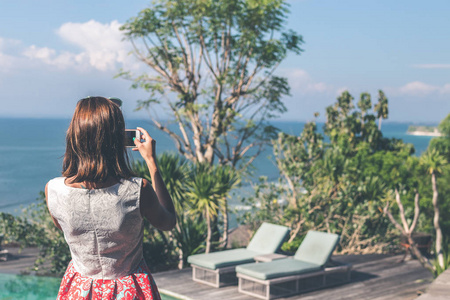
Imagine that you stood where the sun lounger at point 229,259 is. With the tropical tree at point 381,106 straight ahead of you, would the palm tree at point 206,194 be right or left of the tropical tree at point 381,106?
left

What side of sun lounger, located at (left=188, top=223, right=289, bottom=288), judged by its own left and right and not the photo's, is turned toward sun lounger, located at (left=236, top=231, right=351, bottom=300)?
left

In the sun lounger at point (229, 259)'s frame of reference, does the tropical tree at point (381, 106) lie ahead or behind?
behind

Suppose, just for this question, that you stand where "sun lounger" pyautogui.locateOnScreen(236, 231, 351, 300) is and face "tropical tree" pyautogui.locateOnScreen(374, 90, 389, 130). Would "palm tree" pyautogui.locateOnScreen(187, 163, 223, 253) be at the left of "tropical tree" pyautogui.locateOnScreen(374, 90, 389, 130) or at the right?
left

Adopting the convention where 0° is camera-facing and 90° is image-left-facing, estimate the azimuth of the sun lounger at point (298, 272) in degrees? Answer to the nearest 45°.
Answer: approximately 45°

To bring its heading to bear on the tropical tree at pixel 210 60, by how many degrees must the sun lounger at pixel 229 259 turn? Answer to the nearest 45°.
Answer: approximately 135° to its right

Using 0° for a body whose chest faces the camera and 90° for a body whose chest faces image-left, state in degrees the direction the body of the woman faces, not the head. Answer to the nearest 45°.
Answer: approximately 180°

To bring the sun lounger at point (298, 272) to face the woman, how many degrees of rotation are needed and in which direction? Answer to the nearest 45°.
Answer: approximately 45° to its left
